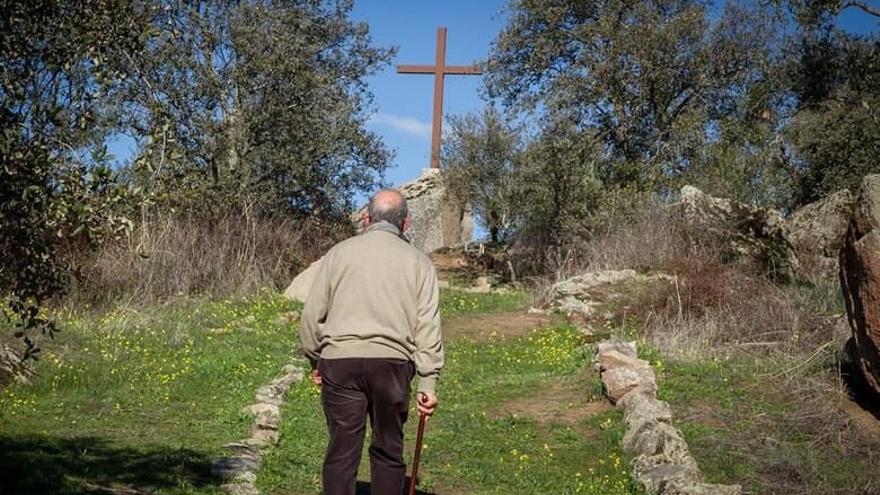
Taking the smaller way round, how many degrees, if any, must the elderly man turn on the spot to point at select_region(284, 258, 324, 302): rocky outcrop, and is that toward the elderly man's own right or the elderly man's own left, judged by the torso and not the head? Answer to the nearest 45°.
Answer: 0° — they already face it

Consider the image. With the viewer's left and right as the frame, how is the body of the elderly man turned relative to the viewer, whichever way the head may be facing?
facing away from the viewer

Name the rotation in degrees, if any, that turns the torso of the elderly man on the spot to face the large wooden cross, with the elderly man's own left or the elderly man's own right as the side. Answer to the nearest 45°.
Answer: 0° — they already face it

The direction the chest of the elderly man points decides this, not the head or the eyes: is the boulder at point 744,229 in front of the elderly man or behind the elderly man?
in front

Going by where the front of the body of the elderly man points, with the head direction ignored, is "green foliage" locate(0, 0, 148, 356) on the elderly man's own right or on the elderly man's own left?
on the elderly man's own left

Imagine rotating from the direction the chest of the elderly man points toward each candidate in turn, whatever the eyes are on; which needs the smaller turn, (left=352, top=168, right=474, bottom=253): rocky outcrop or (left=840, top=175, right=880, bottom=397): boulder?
the rocky outcrop

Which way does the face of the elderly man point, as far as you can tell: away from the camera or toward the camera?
away from the camera

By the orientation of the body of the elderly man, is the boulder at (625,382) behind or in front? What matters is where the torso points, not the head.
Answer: in front

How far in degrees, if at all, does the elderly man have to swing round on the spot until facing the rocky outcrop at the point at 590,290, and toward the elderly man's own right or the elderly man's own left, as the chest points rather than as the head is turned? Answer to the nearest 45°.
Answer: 0° — they already face it

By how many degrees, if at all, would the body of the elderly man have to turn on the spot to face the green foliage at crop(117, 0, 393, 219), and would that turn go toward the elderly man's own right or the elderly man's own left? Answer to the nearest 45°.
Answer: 0° — they already face it
